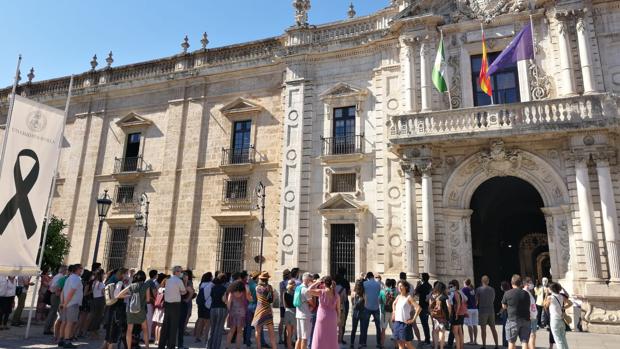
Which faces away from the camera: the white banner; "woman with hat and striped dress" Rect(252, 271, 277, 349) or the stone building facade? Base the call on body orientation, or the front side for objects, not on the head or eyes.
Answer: the woman with hat and striped dress

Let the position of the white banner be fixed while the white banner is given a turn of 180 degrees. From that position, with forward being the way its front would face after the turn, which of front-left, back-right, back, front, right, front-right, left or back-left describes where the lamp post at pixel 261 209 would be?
front-right

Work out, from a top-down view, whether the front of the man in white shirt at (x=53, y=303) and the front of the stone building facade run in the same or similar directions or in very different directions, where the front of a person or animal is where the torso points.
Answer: very different directions

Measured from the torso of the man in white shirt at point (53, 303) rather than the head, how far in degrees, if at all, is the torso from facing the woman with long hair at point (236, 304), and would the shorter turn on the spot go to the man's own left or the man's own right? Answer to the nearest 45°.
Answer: approximately 45° to the man's own right

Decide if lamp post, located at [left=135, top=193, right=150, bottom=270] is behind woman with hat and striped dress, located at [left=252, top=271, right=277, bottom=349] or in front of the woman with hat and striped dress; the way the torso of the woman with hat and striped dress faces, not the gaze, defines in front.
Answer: in front

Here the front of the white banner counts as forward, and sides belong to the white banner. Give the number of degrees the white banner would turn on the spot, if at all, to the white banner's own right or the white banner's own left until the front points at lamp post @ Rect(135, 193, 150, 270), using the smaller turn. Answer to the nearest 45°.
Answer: approximately 135° to the white banner's own left

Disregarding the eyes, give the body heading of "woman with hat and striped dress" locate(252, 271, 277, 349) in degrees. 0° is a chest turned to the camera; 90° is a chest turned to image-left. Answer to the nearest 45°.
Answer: approximately 180°
